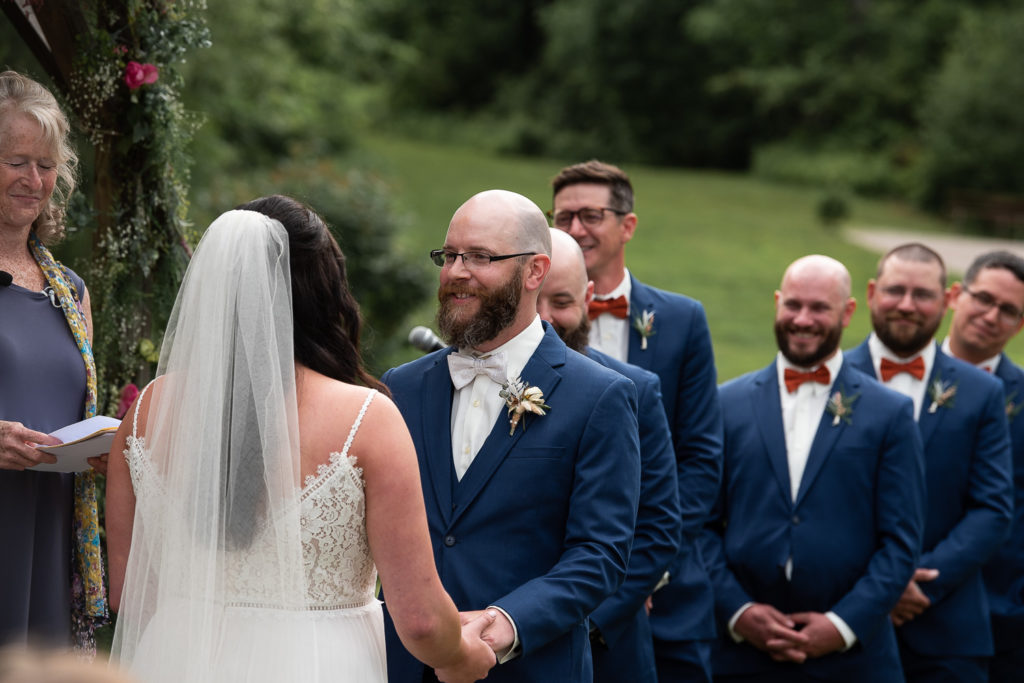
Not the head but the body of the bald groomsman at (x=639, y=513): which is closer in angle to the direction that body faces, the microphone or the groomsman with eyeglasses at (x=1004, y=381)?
the microphone

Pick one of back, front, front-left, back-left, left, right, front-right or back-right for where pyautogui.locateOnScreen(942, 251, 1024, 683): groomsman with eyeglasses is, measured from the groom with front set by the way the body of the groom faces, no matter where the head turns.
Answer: back

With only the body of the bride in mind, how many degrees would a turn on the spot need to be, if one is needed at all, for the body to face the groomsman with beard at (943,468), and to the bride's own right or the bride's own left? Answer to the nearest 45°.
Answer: approximately 45° to the bride's own right

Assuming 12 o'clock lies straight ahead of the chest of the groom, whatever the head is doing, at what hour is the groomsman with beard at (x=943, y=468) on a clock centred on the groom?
The groomsman with beard is roughly at 6 o'clock from the groom.

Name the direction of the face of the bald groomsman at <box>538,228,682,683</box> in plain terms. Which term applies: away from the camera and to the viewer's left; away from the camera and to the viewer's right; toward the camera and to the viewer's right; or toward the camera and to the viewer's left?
toward the camera and to the viewer's left

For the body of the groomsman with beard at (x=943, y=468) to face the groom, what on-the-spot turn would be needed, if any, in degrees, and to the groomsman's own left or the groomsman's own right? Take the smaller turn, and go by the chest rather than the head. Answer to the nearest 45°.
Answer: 0° — they already face them

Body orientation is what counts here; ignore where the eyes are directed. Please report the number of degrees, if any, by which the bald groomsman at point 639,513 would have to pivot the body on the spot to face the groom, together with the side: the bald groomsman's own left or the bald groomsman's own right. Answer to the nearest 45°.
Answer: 0° — they already face them

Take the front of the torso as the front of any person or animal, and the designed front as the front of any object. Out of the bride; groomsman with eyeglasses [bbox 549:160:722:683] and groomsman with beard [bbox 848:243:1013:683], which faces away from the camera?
the bride

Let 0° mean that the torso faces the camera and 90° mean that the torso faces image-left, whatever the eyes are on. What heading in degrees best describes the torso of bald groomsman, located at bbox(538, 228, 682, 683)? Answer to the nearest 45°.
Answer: approximately 45°

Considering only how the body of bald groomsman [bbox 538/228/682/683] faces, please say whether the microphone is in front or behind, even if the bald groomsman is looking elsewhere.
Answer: in front

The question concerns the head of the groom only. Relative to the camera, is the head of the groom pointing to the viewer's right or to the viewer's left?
to the viewer's left

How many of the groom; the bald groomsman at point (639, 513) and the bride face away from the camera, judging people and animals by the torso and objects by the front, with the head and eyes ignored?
1

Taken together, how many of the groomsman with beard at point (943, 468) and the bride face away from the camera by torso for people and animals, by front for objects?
1

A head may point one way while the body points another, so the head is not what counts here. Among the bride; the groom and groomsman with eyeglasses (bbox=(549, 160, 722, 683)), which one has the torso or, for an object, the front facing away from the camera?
the bride

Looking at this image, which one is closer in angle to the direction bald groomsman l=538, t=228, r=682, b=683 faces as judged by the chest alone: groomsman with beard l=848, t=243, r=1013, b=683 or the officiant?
the officiant
